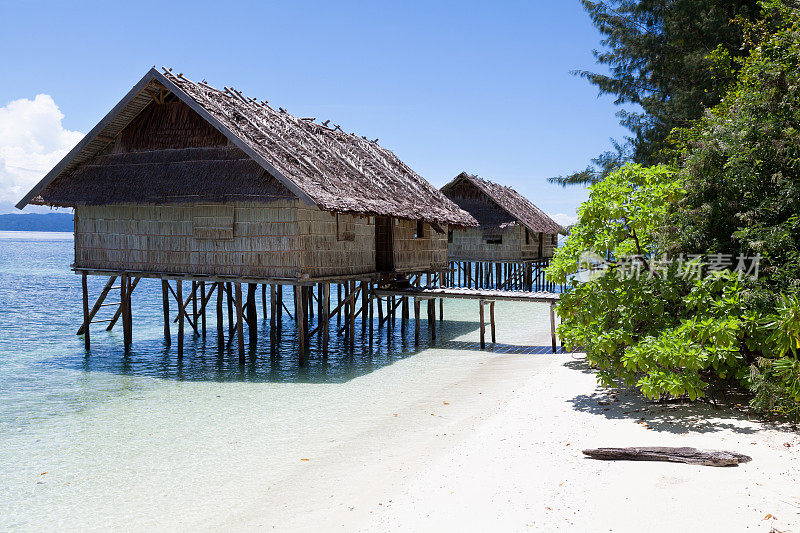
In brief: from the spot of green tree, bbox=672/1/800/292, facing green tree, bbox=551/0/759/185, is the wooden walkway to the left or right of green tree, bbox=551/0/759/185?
left

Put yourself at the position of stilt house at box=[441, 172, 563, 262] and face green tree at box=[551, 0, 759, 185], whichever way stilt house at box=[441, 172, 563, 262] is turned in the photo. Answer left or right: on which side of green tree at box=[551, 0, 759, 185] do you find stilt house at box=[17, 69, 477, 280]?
right

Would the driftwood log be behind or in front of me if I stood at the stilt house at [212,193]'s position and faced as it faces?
in front

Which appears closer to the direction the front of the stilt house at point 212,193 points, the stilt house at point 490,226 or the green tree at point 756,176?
the green tree

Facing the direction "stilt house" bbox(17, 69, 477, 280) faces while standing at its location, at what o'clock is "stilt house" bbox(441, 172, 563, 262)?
"stilt house" bbox(441, 172, 563, 262) is roughly at 9 o'clock from "stilt house" bbox(17, 69, 477, 280).

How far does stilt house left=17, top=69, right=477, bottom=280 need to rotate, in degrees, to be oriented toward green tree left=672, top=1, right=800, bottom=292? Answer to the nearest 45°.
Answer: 0° — it already faces it

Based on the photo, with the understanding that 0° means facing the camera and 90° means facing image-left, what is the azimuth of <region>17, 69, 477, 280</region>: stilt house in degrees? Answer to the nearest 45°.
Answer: approximately 315°

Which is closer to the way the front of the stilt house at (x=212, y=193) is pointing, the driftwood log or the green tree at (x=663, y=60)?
the driftwood log

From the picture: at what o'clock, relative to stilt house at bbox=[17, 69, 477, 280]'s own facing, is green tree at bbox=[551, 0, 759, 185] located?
The green tree is roughly at 10 o'clock from the stilt house.
